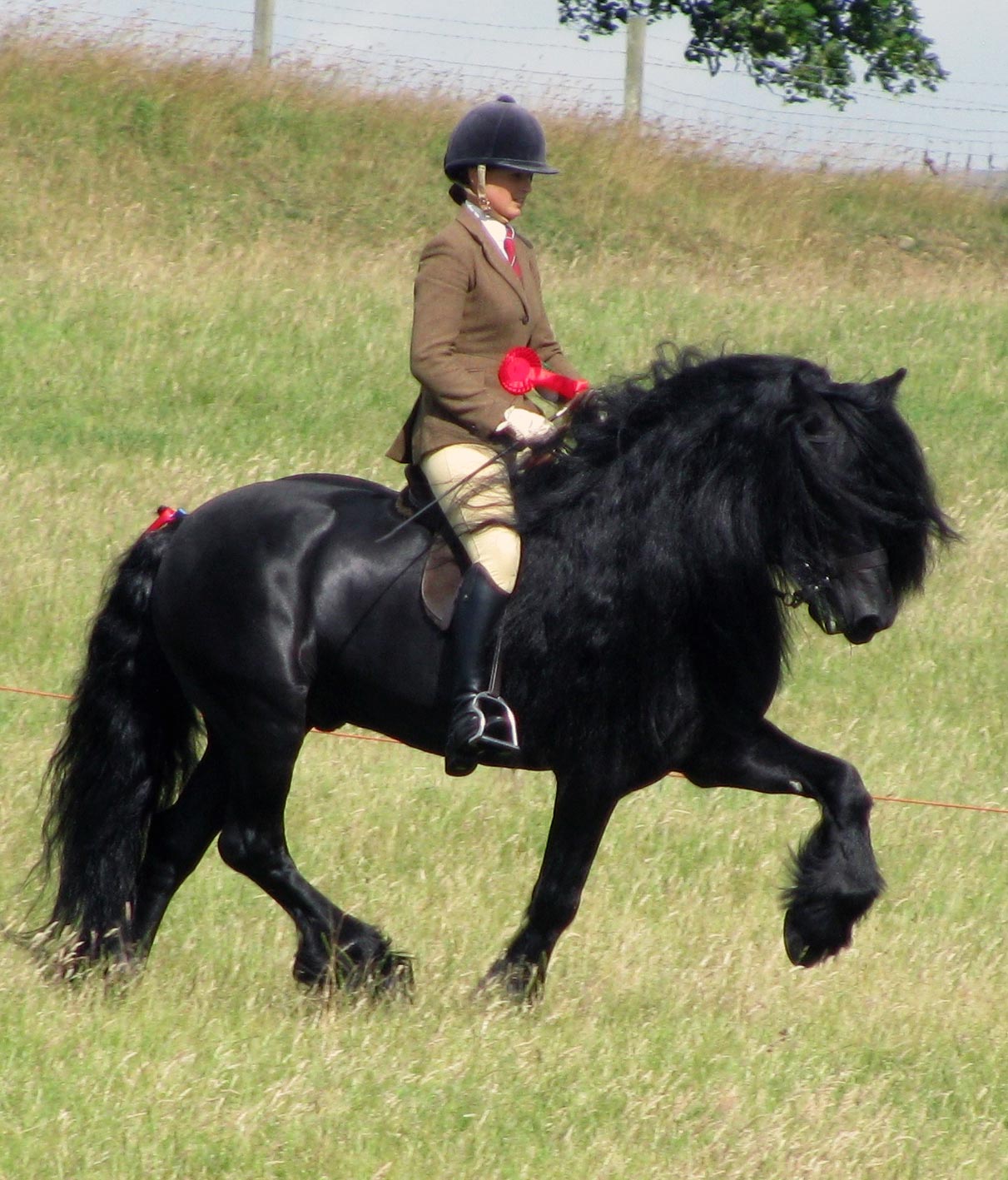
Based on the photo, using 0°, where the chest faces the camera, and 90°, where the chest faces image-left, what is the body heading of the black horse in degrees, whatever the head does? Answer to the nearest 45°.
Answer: approximately 270°

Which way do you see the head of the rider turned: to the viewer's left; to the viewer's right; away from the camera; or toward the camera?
to the viewer's right
